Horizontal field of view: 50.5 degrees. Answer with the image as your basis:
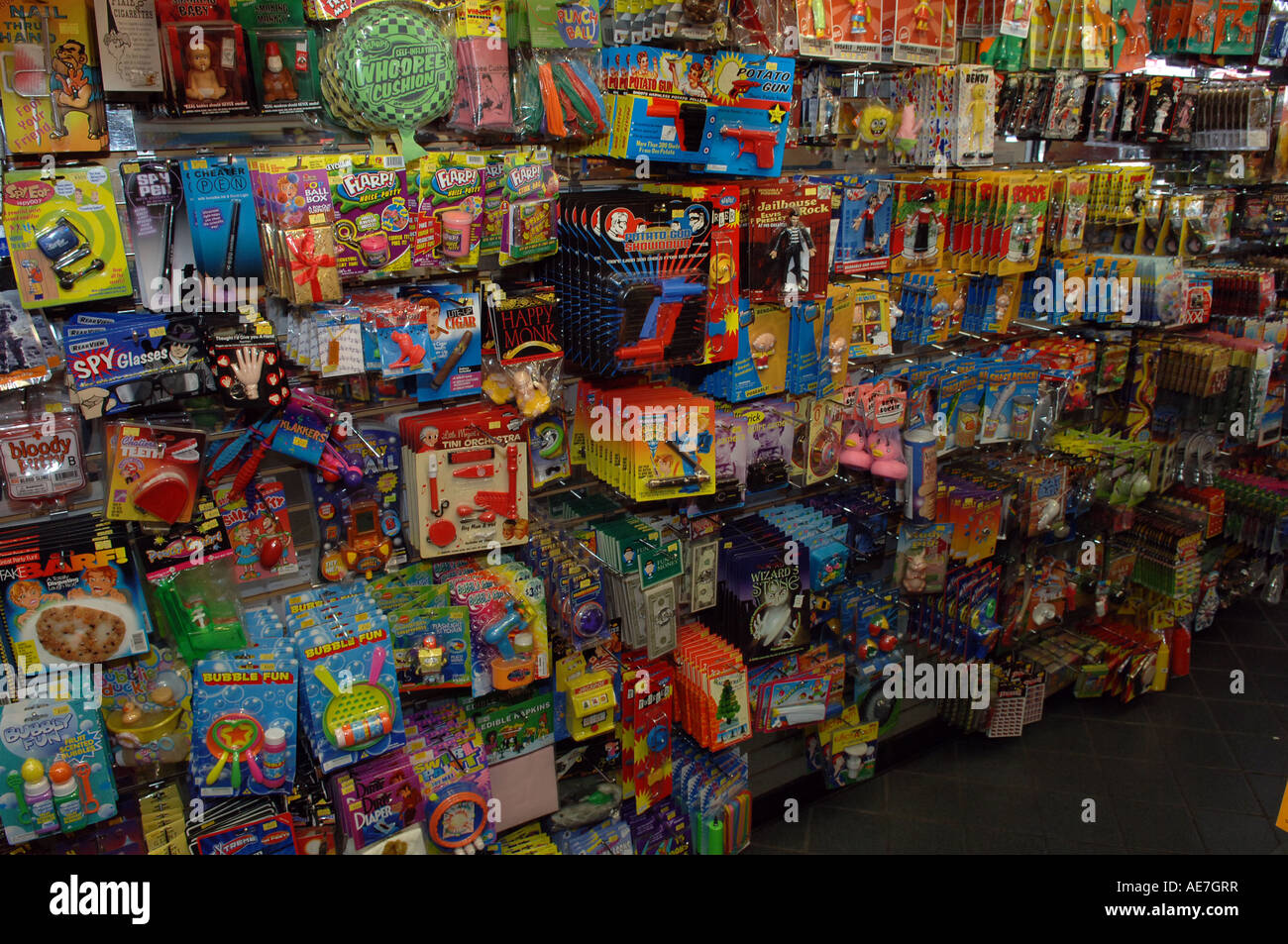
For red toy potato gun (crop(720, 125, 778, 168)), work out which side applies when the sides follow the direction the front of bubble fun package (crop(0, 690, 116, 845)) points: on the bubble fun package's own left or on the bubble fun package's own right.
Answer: on the bubble fun package's own left

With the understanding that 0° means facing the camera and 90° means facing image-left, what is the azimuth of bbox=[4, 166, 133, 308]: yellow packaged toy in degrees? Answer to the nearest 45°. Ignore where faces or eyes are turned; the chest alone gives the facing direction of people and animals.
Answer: approximately 0°

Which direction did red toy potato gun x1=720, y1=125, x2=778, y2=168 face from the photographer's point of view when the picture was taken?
facing to the left of the viewer

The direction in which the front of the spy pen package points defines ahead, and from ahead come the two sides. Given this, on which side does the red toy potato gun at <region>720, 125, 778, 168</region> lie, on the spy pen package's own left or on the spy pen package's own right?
on the spy pen package's own left

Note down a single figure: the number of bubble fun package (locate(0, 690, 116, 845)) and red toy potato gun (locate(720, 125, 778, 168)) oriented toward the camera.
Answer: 1

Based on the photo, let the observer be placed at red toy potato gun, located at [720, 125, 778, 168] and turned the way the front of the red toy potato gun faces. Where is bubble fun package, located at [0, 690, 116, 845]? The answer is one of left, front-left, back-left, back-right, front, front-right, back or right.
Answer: front-left
